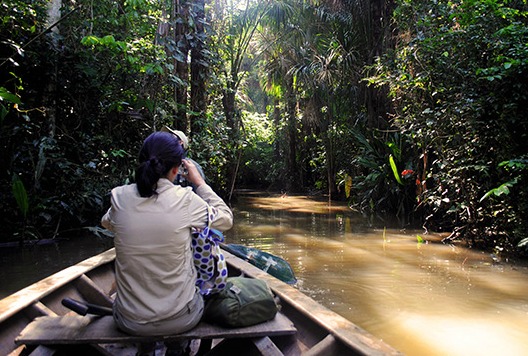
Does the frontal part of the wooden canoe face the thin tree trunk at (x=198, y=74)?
yes

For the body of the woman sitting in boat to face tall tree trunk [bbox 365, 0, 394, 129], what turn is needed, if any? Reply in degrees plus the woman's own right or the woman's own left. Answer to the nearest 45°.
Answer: approximately 45° to the woman's own right

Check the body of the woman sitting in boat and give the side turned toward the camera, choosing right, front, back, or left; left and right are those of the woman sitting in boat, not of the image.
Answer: back

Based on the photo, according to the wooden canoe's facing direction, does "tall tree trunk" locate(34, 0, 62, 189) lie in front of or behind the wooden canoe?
in front

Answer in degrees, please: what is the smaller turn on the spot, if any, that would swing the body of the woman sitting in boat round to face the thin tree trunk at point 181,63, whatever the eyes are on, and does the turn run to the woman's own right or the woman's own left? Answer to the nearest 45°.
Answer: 0° — they already face it

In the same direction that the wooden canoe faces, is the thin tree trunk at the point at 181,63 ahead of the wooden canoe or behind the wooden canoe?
ahead

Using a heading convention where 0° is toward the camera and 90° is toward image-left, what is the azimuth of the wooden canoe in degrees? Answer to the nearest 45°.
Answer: approximately 180°
